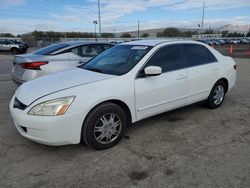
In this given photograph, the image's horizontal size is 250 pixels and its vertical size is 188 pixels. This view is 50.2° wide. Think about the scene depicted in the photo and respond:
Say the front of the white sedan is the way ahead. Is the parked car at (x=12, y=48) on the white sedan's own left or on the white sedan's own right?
on the white sedan's own right

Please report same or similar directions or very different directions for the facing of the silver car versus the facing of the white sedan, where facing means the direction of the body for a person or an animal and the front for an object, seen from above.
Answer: very different directions

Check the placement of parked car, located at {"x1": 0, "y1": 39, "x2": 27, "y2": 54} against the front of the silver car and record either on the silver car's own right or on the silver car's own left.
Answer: on the silver car's own left

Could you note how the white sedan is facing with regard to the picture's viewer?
facing the viewer and to the left of the viewer

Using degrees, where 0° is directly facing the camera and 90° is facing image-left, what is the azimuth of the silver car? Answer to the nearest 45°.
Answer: approximately 225°

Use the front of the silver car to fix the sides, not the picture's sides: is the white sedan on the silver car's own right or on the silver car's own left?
on the silver car's own right
